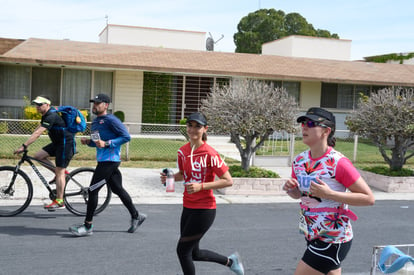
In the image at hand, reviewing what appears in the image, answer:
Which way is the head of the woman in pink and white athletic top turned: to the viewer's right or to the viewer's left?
to the viewer's left

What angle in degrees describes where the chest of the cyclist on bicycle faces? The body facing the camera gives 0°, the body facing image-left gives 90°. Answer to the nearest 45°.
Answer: approximately 90°

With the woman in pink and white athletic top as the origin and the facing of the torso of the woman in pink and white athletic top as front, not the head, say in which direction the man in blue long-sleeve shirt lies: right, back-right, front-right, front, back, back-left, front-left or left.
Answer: right

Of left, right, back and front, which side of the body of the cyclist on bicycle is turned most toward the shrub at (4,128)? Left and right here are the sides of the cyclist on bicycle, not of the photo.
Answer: right

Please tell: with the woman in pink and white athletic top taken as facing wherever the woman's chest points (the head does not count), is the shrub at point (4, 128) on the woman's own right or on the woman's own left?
on the woman's own right

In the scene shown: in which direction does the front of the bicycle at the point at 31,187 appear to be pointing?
to the viewer's left

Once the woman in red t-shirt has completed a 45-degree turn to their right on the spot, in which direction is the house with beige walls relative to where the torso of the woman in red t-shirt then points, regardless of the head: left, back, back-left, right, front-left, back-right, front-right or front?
right
